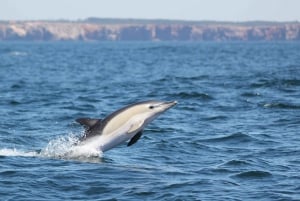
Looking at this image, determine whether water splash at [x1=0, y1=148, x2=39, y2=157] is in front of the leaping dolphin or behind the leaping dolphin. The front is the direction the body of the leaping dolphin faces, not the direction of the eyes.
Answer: behind

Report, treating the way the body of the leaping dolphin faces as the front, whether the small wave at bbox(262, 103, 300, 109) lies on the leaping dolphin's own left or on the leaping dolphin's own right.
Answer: on the leaping dolphin's own left

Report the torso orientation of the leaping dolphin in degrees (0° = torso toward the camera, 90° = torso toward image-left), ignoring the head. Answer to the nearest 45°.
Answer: approximately 270°

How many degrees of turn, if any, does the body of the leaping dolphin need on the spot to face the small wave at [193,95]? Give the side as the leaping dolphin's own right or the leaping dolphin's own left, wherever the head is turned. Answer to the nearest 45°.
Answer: approximately 90° to the leaping dolphin's own left

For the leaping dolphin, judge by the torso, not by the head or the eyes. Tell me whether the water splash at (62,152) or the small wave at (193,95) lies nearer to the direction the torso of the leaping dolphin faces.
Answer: the small wave

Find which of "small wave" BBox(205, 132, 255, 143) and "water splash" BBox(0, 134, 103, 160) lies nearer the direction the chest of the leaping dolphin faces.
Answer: the small wave
